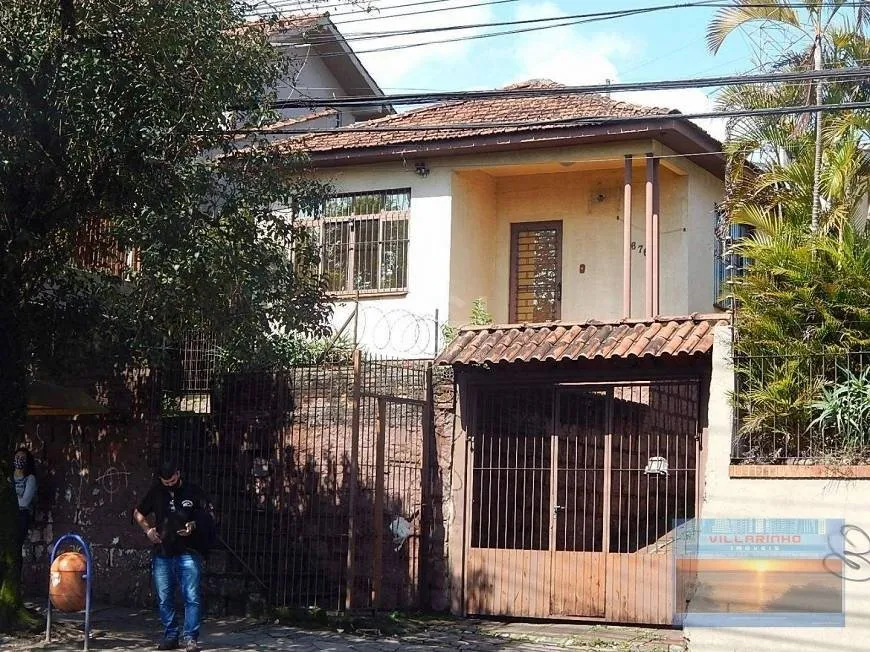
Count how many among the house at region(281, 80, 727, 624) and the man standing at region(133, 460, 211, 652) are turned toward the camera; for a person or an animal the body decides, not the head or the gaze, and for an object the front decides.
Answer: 2

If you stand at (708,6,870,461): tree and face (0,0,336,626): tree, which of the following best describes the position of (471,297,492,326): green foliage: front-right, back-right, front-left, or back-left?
front-right

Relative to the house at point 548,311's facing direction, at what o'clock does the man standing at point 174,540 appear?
The man standing is roughly at 1 o'clock from the house.

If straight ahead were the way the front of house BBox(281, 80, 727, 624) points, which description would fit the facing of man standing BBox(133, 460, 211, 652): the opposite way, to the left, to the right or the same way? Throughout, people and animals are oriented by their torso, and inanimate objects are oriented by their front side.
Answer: the same way

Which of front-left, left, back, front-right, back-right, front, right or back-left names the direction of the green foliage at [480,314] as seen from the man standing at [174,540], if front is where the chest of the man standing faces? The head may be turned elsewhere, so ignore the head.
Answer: back-left

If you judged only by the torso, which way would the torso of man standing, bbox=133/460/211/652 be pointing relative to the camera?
toward the camera

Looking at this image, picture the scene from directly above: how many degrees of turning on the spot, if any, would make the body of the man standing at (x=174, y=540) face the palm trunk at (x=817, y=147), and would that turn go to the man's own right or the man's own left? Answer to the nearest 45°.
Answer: approximately 90° to the man's own left

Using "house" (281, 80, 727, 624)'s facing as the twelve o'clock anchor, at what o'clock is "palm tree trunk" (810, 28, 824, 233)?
The palm tree trunk is roughly at 9 o'clock from the house.

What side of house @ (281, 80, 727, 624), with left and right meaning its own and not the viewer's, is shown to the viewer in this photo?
front

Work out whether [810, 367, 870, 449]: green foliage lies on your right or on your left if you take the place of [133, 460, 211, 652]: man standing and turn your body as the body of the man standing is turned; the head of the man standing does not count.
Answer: on your left

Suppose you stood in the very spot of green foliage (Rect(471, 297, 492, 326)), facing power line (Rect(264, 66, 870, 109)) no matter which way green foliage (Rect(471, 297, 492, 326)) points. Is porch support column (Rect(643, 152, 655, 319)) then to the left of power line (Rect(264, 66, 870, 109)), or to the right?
left
